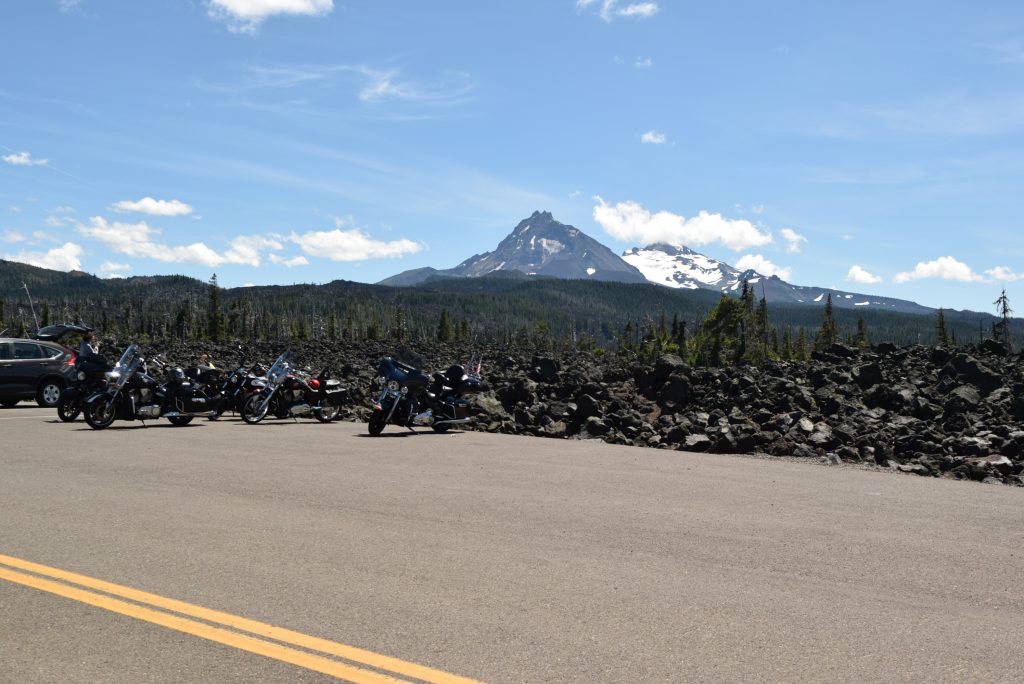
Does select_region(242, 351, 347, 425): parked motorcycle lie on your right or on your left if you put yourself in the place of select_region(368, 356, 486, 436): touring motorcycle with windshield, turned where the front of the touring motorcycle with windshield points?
on your right

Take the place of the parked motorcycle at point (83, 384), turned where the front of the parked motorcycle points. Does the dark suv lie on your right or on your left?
on your right

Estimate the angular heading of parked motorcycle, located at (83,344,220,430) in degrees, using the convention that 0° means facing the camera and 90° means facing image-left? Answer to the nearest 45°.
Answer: approximately 45°

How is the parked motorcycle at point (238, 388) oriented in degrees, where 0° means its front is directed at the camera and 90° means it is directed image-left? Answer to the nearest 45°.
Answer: approximately 45°

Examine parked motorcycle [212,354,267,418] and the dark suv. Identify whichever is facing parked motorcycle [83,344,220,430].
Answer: parked motorcycle [212,354,267,418]

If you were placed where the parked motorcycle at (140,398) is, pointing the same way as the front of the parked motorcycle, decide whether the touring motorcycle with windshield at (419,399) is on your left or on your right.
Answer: on your left

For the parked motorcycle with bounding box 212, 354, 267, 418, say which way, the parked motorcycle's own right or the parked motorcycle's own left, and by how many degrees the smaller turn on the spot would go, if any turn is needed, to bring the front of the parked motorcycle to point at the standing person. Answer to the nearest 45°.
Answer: approximately 45° to the parked motorcycle's own right

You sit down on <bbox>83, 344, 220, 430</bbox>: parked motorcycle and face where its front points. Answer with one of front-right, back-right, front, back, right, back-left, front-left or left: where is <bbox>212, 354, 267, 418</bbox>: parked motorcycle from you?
back

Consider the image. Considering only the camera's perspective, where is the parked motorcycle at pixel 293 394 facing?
facing the viewer and to the left of the viewer

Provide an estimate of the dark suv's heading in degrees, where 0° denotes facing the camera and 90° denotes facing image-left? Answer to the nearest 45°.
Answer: approximately 90°
